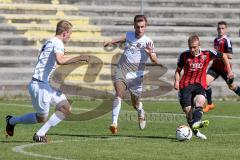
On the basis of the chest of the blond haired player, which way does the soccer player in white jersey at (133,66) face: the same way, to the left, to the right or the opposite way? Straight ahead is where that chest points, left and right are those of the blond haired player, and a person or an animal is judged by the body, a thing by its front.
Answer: to the right

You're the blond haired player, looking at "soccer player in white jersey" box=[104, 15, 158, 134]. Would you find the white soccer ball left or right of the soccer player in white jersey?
right

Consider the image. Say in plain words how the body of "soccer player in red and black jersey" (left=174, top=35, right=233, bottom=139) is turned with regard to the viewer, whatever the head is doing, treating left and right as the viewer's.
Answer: facing the viewer

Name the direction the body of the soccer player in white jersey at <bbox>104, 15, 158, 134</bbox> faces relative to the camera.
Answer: toward the camera

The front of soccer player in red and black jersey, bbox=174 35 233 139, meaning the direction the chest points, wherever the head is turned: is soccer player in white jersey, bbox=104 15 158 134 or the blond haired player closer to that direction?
the blond haired player

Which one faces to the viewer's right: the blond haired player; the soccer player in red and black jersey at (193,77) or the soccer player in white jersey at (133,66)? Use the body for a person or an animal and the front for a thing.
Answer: the blond haired player

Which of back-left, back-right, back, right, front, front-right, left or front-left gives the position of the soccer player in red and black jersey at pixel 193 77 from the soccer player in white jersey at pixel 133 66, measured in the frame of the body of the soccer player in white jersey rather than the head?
front-left

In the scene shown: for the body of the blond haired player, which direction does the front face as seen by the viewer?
to the viewer's right

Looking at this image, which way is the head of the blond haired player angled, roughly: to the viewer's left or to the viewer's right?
to the viewer's right
